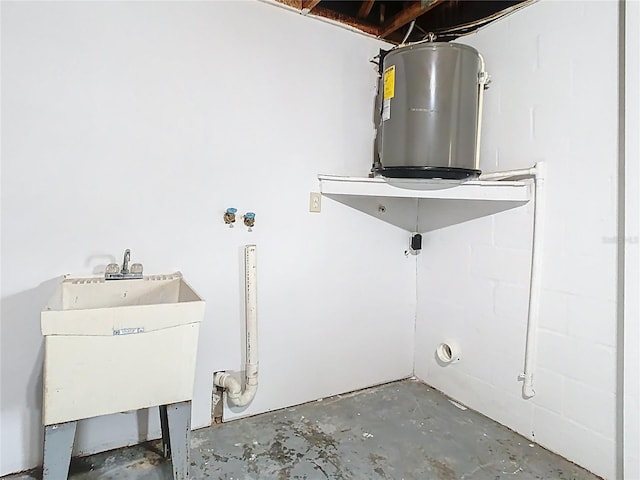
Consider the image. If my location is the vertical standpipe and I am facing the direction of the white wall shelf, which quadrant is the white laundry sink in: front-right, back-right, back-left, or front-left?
back-right

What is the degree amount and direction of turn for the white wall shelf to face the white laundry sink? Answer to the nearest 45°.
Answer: approximately 45° to its right

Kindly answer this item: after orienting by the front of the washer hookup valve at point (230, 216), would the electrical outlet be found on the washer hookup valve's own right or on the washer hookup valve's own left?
on the washer hookup valve's own left

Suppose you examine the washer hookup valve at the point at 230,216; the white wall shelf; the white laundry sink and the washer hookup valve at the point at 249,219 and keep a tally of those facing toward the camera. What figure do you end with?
4

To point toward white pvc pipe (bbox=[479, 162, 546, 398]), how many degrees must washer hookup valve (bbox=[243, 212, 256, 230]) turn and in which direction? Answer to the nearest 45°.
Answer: approximately 90° to its left

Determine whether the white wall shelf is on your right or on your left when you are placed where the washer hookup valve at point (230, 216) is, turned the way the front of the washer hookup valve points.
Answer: on your left

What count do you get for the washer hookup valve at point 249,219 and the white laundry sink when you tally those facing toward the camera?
2

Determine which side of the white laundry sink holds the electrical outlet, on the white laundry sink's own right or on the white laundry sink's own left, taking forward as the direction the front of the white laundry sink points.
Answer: on the white laundry sink's own left

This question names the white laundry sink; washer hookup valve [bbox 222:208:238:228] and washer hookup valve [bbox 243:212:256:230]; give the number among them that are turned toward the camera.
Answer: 3

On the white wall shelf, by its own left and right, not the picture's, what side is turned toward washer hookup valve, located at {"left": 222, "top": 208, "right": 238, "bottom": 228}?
right

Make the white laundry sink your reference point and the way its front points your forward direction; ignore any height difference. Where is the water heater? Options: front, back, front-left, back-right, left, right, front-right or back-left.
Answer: left

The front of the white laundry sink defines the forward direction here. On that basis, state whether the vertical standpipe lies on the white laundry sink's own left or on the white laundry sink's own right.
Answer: on the white laundry sink's own left

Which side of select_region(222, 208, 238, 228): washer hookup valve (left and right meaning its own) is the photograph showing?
front

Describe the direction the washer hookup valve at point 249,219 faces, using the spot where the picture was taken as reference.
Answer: facing the viewer
